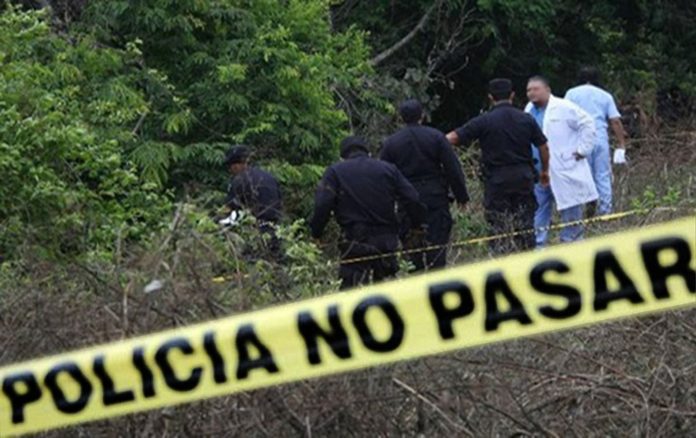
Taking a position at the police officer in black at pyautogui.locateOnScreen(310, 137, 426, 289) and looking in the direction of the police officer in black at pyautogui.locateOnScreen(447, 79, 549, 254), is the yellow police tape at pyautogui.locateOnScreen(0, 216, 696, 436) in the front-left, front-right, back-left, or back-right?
back-right

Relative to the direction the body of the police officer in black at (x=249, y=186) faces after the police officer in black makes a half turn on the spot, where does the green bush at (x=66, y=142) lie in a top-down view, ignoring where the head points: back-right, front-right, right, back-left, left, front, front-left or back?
back

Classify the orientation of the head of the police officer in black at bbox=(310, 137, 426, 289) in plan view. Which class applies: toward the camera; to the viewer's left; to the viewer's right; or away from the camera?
away from the camera

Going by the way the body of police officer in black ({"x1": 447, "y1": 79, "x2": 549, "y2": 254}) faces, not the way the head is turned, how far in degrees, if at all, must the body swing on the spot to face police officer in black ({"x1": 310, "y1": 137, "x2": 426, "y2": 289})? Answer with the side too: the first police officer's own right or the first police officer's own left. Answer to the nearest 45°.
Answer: approximately 135° to the first police officer's own left

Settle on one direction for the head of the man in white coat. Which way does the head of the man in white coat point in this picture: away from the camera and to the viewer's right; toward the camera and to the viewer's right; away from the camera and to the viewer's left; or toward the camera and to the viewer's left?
toward the camera and to the viewer's left

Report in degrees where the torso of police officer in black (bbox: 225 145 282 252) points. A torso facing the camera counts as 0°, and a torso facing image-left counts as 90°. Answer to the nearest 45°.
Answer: approximately 90°

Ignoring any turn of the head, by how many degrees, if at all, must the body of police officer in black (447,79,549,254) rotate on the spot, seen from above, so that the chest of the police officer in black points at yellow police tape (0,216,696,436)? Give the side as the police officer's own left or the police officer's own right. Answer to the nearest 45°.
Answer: approximately 180°

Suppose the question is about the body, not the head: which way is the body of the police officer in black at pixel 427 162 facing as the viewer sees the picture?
away from the camera

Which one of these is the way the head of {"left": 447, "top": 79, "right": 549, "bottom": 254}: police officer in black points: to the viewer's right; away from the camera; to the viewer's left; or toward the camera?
away from the camera

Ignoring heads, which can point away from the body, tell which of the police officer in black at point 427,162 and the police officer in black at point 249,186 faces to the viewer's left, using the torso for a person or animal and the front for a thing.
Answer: the police officer in black at point 249,186

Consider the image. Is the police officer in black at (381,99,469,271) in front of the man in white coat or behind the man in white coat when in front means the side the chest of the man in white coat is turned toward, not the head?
in front

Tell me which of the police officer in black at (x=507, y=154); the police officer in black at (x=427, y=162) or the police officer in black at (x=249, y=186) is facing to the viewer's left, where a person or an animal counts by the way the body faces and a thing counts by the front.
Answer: the police officer in black at (x=249, y=186)

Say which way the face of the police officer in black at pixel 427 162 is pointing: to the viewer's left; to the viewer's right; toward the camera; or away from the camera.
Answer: away from the camera

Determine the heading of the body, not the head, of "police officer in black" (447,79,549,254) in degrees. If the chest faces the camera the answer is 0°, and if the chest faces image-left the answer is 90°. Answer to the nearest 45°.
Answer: approximately 180°

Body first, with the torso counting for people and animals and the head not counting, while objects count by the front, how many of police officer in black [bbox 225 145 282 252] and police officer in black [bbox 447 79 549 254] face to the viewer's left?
1

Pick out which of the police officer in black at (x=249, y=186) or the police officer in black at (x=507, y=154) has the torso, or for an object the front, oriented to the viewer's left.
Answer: the police officer in black at (x=249, y=186)

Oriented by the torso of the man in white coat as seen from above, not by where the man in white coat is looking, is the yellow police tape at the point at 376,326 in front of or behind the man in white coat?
in front
